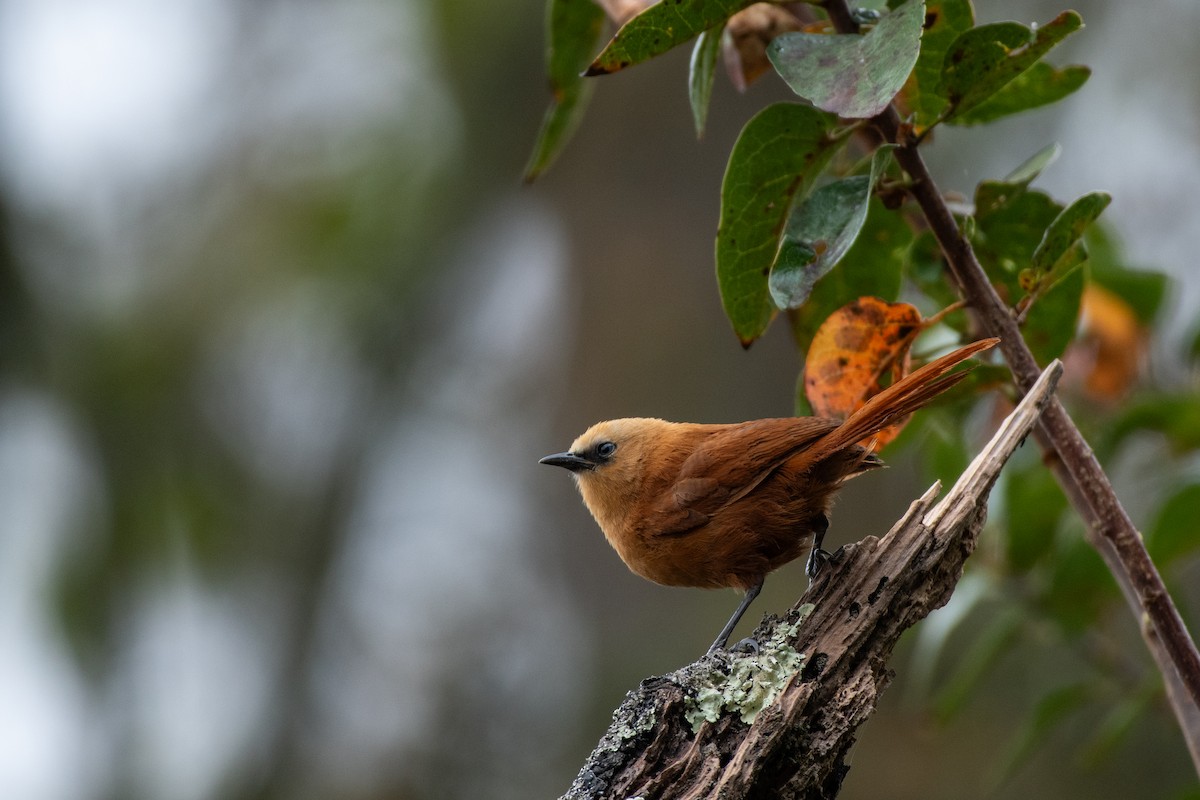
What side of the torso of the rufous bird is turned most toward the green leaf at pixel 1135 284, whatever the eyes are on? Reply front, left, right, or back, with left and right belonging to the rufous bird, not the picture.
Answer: back

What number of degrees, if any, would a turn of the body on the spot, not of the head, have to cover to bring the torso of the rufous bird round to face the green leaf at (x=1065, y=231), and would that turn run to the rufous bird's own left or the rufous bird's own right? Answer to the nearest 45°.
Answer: approximately 135° to the rufous bird's own left

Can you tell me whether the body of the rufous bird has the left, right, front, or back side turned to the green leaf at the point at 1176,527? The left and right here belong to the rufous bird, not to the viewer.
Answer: back

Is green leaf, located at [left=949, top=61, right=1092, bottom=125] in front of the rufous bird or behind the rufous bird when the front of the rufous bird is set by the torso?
behind

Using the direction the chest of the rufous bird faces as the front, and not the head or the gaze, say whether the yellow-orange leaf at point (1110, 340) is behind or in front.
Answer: behind

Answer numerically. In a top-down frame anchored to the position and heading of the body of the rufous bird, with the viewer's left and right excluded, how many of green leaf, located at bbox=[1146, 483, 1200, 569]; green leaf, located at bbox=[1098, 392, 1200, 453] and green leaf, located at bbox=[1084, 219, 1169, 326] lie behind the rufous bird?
3

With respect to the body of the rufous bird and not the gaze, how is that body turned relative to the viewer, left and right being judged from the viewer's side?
facing to the left of the viewer
